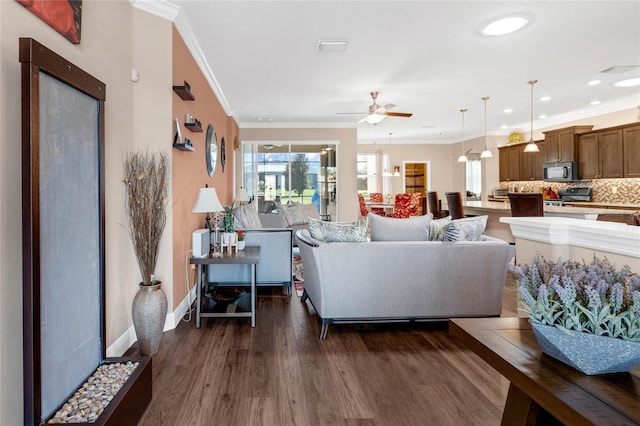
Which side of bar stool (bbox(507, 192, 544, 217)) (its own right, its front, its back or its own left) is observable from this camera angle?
back

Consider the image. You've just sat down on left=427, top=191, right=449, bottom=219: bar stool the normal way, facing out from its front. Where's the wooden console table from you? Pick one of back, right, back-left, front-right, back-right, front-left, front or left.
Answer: back-right

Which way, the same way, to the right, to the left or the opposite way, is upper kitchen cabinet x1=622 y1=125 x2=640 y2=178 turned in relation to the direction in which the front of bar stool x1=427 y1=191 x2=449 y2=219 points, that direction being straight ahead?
the opposite way

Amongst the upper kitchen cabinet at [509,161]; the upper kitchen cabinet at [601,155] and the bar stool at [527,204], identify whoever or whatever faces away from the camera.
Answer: the bar stool

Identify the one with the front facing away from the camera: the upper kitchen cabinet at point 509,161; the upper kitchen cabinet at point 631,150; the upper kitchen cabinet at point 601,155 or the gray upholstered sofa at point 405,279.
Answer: the gray upholstered sofa

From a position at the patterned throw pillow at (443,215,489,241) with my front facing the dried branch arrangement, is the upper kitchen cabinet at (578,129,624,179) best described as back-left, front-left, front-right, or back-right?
back-right

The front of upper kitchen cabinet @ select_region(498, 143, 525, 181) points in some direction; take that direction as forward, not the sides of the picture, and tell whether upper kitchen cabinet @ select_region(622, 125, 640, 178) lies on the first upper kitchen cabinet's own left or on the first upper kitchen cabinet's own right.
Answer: on the first upper kitchen cabinet's own left

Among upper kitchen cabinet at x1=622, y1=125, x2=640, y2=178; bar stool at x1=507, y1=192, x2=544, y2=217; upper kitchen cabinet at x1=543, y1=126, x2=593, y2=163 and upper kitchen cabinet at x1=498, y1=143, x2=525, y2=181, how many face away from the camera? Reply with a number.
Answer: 1

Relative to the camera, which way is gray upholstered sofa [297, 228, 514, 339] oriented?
away from the camera

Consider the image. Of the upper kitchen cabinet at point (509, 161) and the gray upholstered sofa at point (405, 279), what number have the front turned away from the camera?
1

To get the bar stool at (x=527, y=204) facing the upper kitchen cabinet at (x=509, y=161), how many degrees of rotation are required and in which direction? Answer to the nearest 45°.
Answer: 0° — it already faces it

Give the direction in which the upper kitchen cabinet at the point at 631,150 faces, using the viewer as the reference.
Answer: facing the viewer and to the left of the viewer
